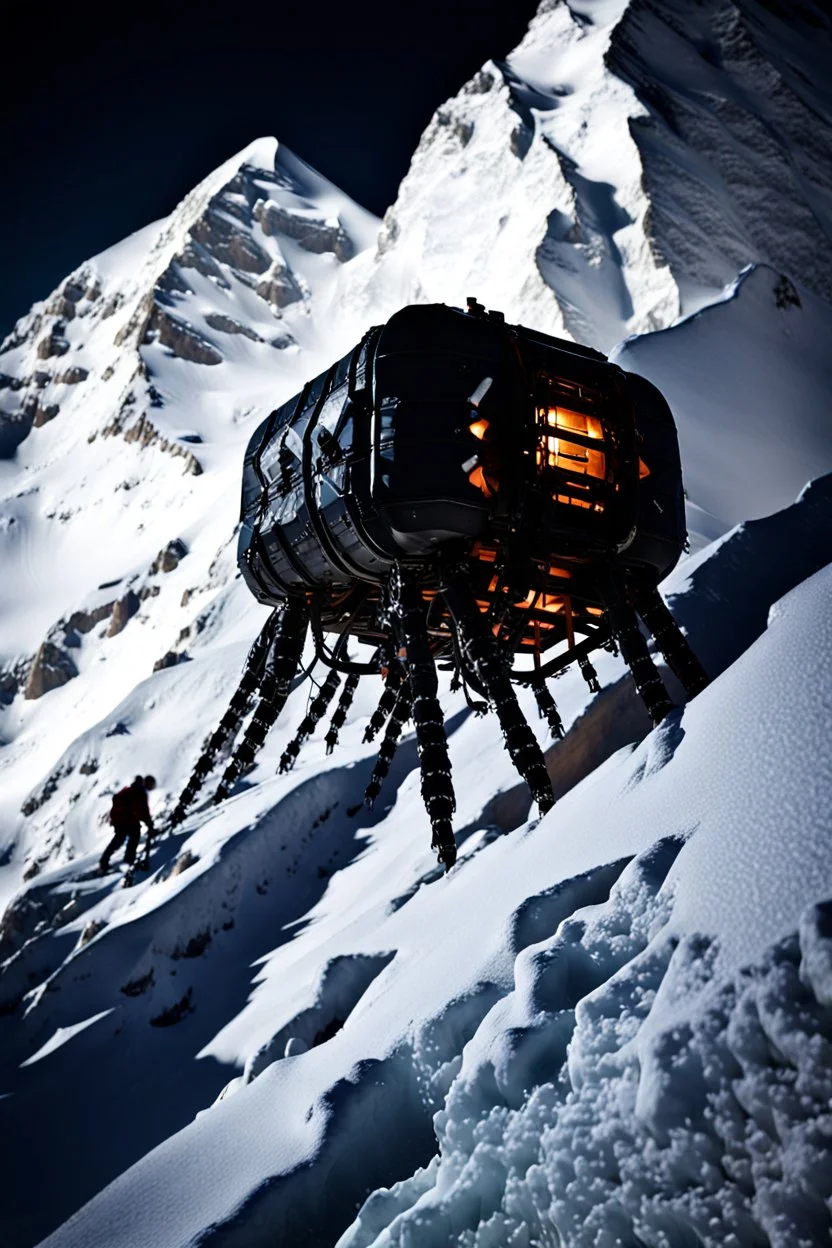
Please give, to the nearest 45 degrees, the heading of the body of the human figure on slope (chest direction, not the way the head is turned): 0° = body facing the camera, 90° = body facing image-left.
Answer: approximately 270°

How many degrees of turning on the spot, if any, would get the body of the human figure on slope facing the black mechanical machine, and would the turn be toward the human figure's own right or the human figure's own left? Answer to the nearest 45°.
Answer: approximately 45° to the human figure's own right
